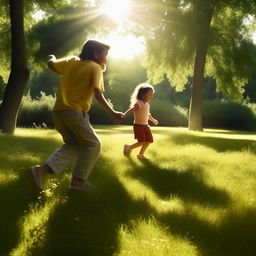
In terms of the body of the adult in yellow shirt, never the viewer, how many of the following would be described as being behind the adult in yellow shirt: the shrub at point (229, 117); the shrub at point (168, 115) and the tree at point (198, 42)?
0

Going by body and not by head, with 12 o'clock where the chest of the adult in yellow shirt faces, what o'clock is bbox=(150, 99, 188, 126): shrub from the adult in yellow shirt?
The shrub is roughly at 11 o'clock from the adult in yellow shirt.

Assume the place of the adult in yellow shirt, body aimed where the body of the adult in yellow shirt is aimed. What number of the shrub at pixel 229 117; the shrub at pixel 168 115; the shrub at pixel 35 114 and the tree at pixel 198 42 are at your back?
0

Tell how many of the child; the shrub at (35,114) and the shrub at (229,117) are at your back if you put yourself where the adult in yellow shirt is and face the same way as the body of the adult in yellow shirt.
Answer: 0

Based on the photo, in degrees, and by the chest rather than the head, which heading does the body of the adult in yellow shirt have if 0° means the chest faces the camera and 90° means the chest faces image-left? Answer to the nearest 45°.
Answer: approximately 225°

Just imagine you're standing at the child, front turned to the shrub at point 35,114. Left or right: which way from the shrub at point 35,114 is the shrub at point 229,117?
right

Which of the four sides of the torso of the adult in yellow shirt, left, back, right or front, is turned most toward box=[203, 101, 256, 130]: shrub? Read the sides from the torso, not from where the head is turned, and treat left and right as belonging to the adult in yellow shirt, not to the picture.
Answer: front

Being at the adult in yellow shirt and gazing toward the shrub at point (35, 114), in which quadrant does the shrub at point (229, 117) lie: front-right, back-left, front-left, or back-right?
front-right

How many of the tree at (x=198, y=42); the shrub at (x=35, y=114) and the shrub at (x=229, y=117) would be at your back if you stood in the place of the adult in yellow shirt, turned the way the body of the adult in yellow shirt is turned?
0

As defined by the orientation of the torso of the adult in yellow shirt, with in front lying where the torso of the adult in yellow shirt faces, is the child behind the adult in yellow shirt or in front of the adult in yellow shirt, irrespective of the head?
in front

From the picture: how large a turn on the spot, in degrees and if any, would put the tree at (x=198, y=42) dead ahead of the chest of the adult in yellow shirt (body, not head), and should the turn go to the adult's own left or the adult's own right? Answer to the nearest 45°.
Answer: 0° — they already face it

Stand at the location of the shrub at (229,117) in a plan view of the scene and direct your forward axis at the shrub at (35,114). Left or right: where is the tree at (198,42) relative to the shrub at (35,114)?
left

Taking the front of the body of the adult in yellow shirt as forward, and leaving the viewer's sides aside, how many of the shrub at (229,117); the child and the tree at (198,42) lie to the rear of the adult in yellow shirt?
0

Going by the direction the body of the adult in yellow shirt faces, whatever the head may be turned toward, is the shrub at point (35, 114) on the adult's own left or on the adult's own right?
on the adult's own left
